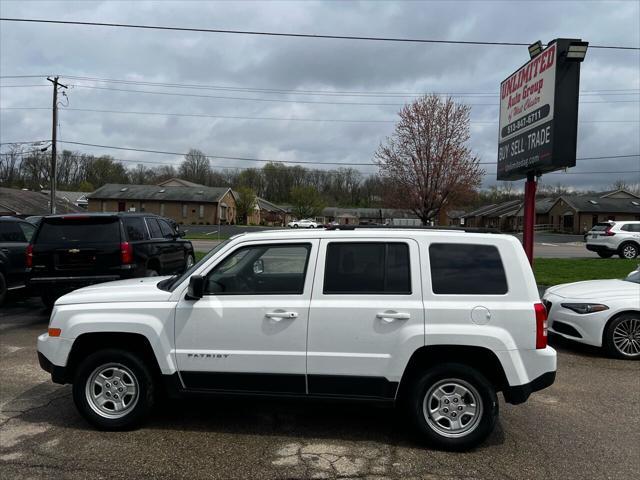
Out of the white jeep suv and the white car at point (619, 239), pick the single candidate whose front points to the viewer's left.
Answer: the white jeep suv

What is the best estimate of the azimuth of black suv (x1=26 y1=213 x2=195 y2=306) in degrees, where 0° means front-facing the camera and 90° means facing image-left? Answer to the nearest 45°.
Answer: approximately 225°

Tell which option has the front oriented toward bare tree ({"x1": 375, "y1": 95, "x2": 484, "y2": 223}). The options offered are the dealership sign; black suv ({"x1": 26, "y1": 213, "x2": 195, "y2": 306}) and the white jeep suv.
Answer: the black suv

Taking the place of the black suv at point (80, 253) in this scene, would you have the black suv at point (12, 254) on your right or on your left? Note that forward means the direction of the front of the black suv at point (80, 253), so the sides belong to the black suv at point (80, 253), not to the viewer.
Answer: on your left

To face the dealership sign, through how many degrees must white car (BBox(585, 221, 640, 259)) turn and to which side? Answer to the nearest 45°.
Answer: approximately 135° to its right

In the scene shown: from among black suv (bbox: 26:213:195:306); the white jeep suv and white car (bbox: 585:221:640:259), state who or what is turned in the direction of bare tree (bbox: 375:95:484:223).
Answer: the black suv

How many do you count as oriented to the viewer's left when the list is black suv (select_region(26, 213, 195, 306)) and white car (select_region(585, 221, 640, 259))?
0

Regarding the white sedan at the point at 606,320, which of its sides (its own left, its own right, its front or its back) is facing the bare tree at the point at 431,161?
right

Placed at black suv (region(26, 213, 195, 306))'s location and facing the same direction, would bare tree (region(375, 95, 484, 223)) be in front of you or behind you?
in front

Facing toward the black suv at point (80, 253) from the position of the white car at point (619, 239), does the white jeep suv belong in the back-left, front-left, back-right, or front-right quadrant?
front-left

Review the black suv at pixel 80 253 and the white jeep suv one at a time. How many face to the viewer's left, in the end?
1

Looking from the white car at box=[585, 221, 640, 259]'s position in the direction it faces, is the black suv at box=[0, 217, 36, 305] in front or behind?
behind

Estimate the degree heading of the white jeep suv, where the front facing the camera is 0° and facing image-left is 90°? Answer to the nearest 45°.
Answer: approximately 90°

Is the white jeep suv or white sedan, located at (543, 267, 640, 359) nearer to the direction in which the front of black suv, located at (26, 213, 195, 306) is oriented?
the white sedan

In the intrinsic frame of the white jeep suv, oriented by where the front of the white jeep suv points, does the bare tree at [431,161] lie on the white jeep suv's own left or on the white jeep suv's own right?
on the white jeep suv's own right

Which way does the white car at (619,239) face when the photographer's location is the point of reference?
facing away from the viewer and to the right of the viewer

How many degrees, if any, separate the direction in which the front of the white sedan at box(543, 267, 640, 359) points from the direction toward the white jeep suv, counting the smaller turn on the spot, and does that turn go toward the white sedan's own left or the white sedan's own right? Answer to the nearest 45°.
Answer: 0° — it already faces it
